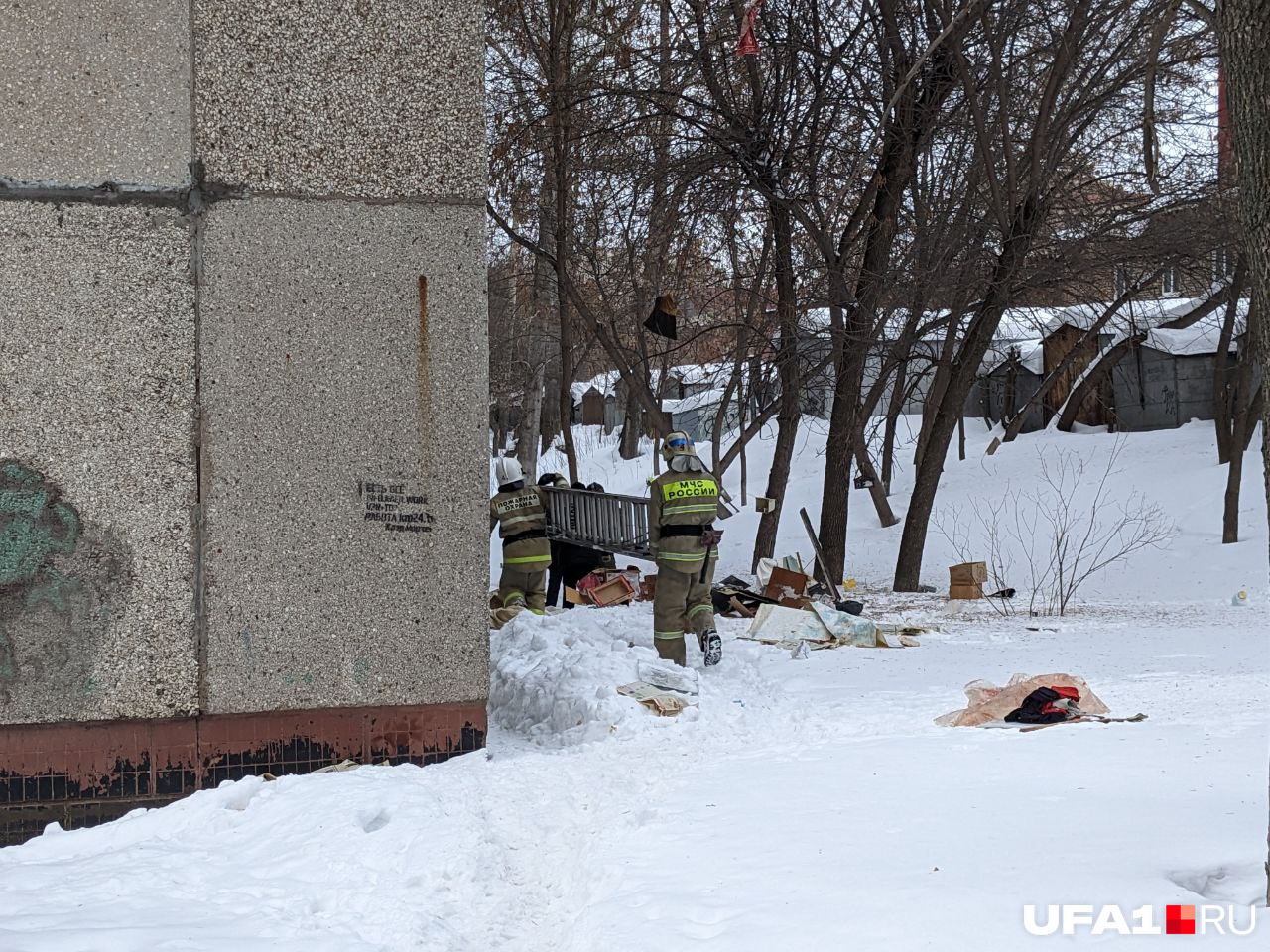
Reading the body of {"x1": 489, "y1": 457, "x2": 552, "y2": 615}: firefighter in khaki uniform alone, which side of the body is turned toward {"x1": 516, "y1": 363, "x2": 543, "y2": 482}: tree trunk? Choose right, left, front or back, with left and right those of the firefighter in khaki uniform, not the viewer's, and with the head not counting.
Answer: front

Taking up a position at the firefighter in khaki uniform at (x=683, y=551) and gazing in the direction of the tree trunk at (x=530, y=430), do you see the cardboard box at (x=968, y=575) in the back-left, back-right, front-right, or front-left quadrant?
front-right

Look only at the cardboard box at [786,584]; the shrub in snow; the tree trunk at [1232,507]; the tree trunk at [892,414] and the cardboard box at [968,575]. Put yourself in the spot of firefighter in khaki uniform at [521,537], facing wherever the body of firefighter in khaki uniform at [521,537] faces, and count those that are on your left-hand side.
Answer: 0

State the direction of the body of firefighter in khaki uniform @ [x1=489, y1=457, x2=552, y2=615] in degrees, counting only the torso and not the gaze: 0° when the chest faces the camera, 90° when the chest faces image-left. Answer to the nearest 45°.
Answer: approximately 180°

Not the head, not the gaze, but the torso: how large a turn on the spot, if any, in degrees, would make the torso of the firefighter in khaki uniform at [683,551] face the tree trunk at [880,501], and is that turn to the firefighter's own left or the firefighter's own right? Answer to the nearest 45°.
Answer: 0° — they already face it

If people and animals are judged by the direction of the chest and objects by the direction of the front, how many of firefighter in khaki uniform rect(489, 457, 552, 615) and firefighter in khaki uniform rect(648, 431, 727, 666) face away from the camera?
2

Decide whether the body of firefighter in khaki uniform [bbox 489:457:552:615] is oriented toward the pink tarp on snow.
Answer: no

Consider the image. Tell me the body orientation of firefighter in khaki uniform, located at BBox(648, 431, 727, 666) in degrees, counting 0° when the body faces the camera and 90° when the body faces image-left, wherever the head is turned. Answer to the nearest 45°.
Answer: approximately 180°

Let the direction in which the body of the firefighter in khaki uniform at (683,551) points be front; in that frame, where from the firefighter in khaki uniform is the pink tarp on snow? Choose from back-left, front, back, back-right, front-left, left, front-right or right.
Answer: back-right

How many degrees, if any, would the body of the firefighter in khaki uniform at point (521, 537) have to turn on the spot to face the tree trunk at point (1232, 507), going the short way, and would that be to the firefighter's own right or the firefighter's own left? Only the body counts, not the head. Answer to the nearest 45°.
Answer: approximately 45° to the firefighter's own right

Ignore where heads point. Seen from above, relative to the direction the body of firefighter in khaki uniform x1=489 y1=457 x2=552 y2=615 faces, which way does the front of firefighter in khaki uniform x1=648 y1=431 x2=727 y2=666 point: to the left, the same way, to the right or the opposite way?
the same way

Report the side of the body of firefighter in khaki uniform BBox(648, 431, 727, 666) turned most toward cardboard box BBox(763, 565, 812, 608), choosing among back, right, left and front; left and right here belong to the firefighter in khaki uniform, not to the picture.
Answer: front

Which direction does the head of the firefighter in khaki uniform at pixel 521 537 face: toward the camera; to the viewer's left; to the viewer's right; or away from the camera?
away from the camera

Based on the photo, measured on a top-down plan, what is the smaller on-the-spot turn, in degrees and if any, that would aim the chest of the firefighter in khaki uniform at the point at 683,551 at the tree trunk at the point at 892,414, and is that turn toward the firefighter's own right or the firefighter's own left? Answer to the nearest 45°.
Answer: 0° — they already face it

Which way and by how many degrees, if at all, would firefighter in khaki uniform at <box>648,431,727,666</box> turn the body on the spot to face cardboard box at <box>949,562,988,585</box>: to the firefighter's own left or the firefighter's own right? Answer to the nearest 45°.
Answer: approximately 45° to the firefighter's own right

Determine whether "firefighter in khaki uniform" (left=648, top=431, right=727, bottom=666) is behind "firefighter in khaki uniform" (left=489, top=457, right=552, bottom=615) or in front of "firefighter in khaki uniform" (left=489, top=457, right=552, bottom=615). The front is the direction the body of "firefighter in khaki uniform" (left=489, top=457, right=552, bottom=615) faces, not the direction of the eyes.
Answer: behind
